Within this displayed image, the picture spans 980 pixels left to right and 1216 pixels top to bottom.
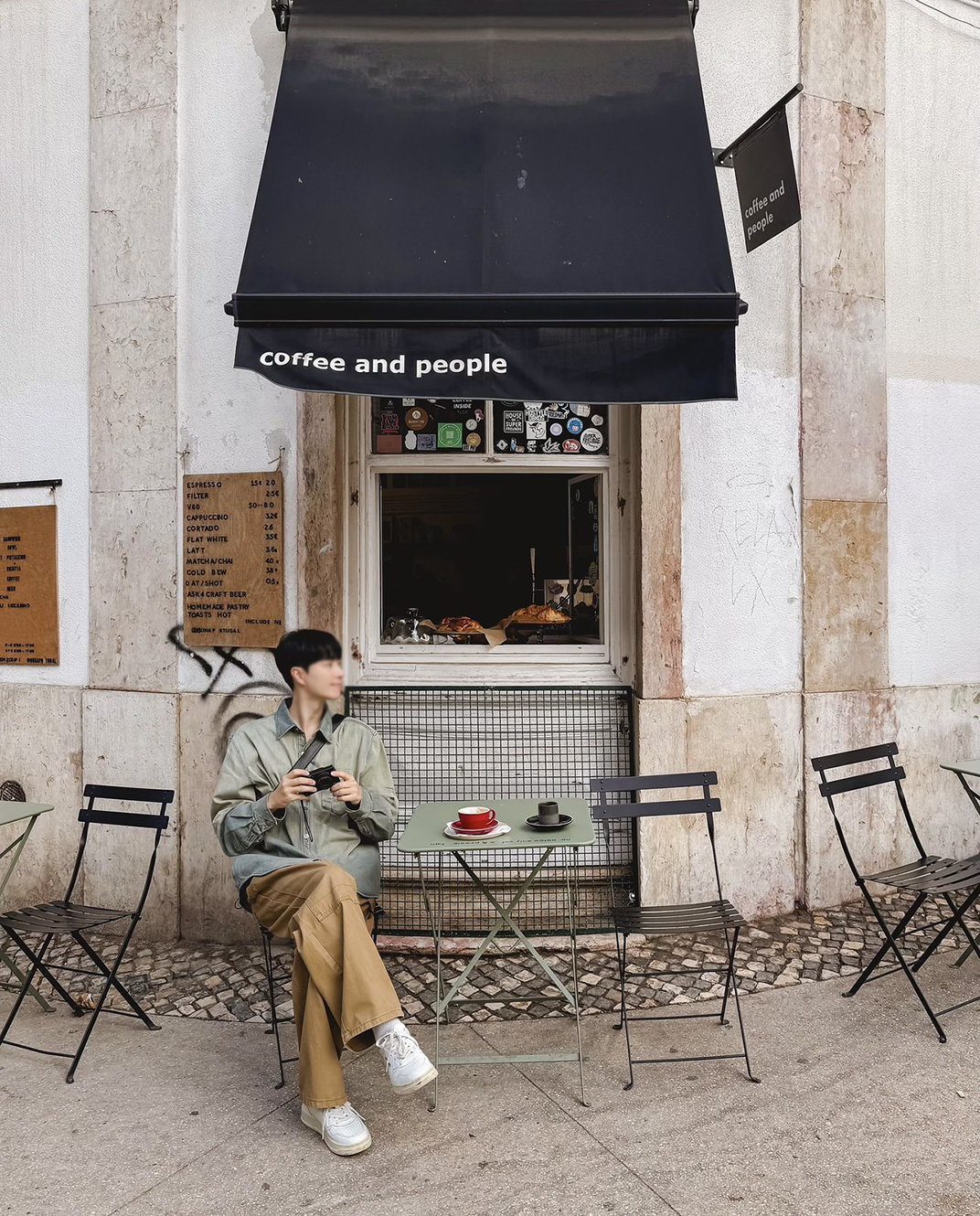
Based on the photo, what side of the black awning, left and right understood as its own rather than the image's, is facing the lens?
front

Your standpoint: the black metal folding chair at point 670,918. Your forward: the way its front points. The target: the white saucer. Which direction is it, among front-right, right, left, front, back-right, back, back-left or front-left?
front-right

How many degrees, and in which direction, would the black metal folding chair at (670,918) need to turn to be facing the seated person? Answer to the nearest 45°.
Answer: approximately 45° to its right

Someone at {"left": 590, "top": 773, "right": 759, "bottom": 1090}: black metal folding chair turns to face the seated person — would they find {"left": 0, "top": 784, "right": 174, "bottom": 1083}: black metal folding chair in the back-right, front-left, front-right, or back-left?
front-right

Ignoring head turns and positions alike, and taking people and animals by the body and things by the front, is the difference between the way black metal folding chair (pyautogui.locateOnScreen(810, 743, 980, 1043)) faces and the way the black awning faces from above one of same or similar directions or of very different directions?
same or similar directions

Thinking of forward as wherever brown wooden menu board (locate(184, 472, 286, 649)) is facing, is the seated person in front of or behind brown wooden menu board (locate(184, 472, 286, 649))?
in front

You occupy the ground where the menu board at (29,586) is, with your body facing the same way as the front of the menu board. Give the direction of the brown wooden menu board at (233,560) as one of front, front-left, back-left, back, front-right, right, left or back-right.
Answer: front-left

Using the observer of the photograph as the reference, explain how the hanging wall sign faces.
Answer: facing the viewer and to the left of the viewer

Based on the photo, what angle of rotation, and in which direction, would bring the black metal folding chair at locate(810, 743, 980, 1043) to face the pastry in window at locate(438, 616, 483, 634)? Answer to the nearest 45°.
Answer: approximately 135° to its right

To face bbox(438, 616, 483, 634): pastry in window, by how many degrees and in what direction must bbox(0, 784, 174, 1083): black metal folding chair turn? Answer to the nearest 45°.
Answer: approximately 180°

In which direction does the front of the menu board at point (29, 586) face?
toward the camera

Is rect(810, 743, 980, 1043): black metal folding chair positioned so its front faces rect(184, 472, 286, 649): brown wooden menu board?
no
